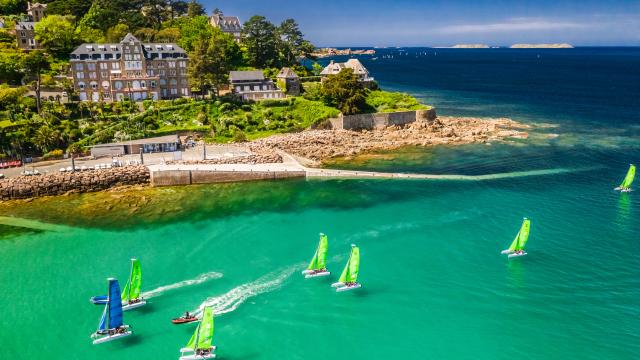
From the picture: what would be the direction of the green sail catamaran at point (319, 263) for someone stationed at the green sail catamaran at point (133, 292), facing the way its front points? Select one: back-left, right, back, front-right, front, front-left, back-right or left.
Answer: back-left

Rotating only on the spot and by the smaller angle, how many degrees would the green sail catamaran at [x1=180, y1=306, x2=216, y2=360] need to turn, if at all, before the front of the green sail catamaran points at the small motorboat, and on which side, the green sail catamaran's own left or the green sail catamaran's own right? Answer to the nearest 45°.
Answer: approximately 90° to the green sail catamaran's own right

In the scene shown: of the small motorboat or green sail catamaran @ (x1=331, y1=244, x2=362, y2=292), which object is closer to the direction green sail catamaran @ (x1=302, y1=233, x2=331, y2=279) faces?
the small motorboat

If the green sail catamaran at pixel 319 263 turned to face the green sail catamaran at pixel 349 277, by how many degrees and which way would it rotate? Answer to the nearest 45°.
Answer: approximately 135° to its left

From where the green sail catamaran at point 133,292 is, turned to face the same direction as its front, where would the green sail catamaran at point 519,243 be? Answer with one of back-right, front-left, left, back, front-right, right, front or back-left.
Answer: back-left

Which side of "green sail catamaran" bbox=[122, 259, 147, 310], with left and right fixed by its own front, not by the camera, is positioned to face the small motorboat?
left

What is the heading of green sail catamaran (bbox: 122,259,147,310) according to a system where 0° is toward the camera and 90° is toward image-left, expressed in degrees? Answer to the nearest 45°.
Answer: approximately 45°

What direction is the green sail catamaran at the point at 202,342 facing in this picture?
to the viewer's left

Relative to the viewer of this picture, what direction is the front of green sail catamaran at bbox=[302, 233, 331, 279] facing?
facing to the left of the viewer
